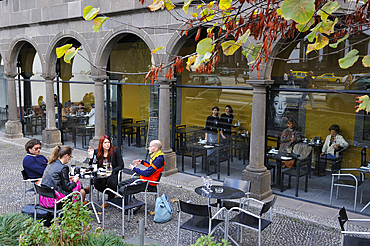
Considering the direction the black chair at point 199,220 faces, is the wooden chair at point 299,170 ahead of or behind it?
ahead

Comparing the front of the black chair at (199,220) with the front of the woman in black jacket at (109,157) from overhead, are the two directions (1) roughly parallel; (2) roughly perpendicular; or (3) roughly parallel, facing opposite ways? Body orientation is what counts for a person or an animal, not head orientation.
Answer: roughly parallel, facing opposite ways

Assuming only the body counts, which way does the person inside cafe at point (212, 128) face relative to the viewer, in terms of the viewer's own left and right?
facing the viewer

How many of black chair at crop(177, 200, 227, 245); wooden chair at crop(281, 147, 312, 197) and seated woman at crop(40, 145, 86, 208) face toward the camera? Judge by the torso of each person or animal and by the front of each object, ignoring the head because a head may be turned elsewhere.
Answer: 0

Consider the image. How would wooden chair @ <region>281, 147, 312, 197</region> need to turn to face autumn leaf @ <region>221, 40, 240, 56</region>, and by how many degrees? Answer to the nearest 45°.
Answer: approximately 135° to its left

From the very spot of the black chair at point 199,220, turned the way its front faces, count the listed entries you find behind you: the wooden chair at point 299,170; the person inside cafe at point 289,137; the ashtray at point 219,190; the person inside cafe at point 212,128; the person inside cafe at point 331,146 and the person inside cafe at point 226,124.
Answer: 0

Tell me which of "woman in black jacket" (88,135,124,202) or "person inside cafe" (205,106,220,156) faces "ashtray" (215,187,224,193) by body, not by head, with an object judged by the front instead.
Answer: the person inside cafe

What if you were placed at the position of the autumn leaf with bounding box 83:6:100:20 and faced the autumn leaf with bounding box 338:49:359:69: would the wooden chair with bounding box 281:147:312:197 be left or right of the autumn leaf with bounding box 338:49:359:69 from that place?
left

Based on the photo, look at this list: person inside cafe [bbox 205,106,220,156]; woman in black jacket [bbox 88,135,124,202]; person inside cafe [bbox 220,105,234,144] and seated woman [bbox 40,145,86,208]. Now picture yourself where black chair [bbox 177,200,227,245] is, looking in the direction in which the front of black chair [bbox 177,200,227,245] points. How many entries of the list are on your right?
0

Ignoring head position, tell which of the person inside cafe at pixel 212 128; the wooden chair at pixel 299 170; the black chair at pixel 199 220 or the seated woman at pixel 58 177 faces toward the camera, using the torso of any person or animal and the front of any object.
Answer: the person inside cafe

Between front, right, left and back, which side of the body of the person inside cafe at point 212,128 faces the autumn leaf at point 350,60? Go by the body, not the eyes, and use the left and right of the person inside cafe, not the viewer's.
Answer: front

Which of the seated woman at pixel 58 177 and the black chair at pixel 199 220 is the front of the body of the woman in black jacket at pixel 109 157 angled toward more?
the seated woman

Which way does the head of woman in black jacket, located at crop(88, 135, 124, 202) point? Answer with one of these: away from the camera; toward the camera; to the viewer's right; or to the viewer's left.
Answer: toward the camera
